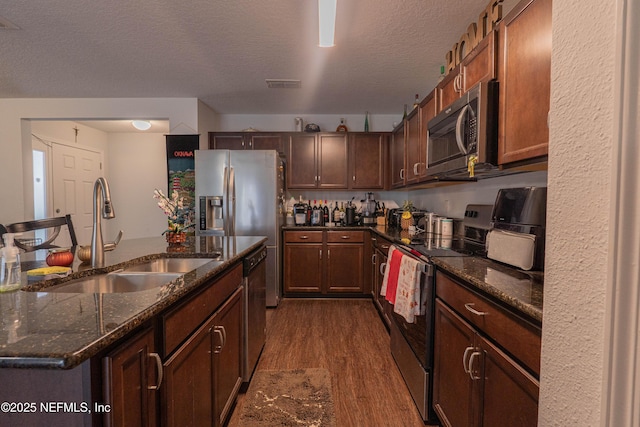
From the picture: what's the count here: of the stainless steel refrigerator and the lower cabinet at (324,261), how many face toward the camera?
2

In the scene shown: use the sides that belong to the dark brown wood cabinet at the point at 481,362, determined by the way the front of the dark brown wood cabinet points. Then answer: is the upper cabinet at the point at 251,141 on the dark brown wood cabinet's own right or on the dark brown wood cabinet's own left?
on the dark brown wood cabinet's own right

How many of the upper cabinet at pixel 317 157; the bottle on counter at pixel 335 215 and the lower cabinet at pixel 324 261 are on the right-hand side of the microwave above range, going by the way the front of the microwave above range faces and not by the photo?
3

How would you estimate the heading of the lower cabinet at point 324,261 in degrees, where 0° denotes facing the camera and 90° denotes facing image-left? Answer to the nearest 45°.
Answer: approximately 0°

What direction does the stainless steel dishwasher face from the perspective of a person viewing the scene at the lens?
facing to the right of the viewer

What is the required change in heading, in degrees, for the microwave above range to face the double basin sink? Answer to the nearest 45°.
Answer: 0° — it already faces it

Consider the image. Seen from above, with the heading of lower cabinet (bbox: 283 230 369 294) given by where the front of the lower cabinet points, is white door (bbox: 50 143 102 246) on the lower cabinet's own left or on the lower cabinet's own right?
on the lower cabinet's own right

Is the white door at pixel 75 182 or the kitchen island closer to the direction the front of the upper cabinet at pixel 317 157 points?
the kitchen island

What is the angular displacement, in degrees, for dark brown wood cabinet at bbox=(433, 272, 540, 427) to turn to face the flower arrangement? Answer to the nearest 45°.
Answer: approximately 45° to its right
